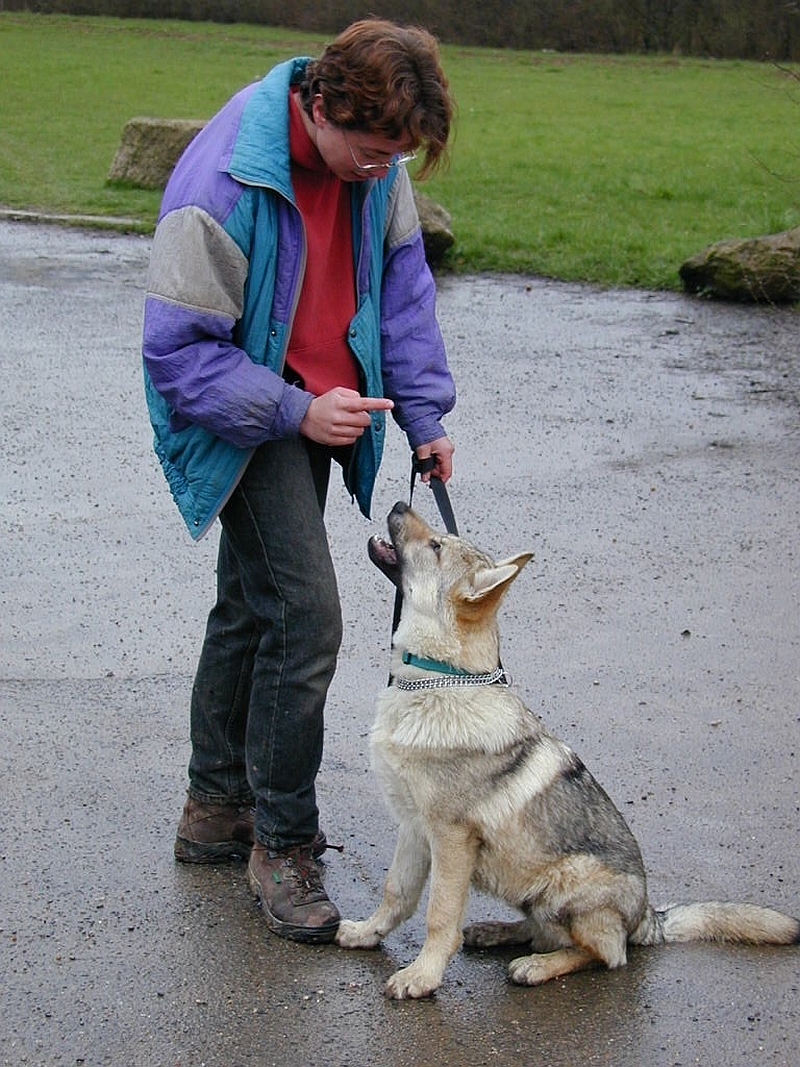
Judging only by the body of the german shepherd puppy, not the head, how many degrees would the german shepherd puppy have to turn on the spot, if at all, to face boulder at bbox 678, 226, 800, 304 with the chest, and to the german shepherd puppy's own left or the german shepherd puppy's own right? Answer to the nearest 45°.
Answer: approximately 90° to the german shepherd puppy's own right

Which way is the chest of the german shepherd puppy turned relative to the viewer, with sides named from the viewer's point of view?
facing to the left of the viewer

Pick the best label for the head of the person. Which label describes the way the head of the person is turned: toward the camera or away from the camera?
toward the camera

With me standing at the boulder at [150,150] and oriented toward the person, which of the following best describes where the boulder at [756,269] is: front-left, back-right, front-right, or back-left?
front-left

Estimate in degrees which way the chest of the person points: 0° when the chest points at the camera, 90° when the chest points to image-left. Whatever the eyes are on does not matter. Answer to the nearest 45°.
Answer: approximately 315°

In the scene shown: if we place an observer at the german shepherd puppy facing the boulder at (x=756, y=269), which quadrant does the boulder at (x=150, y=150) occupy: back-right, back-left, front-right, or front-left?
front-left

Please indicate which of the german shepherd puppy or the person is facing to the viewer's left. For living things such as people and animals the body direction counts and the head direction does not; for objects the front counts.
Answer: the german shepherd puppy

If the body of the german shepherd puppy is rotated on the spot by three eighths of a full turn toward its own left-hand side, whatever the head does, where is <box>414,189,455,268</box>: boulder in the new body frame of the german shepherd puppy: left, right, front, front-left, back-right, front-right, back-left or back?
back-left

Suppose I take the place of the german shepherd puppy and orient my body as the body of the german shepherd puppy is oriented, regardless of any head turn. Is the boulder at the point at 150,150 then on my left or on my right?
on my right

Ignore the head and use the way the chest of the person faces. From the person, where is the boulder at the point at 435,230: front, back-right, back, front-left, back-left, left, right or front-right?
back-left
